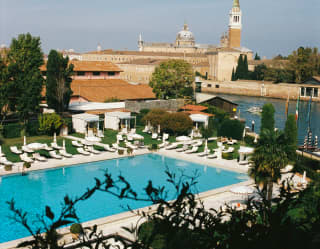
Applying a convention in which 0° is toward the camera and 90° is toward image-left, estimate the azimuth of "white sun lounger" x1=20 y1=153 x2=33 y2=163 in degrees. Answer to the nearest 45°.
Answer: approximately 315°

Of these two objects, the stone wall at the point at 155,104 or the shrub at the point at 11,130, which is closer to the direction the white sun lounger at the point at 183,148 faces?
the shrub

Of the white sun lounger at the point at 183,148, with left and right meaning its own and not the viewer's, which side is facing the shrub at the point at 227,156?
left

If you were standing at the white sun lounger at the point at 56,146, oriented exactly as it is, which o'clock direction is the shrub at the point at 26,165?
The shrub is roughly at 2 o'clock from the white sun lounger.

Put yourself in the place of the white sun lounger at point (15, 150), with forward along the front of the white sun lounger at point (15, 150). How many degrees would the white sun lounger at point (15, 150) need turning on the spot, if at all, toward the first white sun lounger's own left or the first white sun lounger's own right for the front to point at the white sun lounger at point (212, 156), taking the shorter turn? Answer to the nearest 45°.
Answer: approximately 45° to the first white sun lounger's own left

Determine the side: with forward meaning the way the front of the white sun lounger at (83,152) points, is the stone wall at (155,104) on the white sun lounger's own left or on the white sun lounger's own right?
on the white sun lounger's own left

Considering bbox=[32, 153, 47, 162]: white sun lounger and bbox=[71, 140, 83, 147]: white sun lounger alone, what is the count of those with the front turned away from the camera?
0

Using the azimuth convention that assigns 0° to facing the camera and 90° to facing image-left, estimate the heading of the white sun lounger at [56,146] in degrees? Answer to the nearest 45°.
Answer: approximately 315°

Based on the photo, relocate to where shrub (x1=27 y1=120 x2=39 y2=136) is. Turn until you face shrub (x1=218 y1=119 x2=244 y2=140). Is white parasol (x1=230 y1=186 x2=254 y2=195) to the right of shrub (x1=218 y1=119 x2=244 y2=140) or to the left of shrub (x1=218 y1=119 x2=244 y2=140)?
right

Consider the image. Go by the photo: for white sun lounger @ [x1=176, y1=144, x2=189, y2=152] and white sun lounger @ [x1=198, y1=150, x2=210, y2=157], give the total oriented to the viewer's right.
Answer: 0

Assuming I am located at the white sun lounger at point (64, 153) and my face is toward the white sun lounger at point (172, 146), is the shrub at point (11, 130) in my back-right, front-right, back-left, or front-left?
back-left

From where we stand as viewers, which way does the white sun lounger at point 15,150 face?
facing the viewer and to the right of the viewer

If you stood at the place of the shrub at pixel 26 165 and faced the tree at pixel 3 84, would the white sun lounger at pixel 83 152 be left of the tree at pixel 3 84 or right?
right
